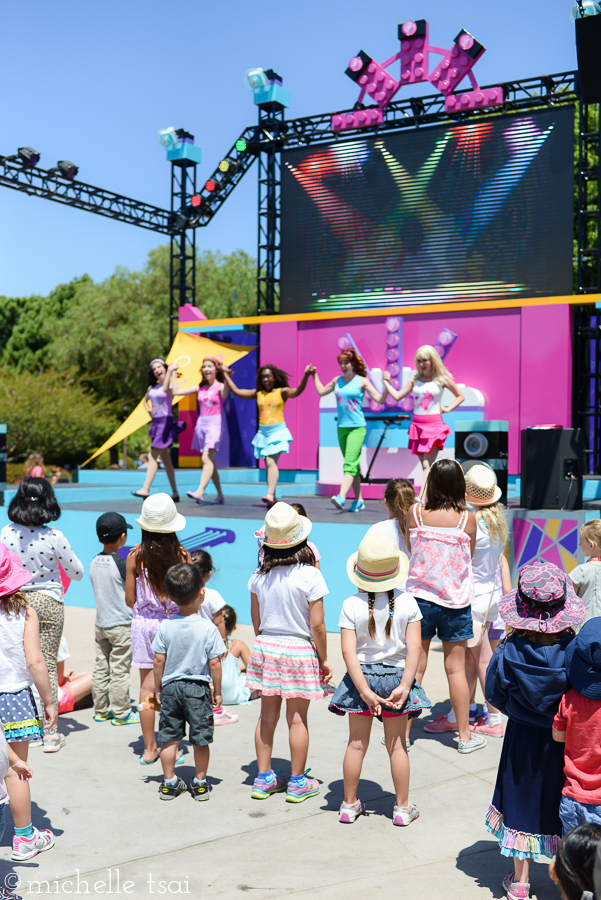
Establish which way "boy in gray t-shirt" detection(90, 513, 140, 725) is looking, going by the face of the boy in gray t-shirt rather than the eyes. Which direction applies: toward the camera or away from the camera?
away from the camera

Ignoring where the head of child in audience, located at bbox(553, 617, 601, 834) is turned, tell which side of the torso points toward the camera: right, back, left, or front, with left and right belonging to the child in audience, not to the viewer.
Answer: back

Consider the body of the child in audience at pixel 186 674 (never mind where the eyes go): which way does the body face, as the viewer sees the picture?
away from the camera

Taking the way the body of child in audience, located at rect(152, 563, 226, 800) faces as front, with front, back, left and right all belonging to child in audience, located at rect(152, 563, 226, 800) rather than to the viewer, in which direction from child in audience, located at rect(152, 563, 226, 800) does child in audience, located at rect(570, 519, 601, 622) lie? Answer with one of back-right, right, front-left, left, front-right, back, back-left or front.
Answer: right

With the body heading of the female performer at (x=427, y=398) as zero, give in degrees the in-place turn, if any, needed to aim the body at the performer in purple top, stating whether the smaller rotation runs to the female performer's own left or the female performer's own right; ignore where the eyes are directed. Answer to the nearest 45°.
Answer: approximately 45° to the female performer's own right

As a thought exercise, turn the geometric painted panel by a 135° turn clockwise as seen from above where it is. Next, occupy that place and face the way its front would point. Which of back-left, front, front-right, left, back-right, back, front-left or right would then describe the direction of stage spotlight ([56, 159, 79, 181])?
front

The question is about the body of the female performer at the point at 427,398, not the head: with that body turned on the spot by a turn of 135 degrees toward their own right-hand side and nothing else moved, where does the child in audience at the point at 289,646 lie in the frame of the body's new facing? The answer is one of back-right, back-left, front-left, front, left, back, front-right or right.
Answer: back

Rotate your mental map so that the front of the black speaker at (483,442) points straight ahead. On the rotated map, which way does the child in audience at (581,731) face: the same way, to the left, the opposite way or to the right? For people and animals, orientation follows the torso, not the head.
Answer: the opposite way

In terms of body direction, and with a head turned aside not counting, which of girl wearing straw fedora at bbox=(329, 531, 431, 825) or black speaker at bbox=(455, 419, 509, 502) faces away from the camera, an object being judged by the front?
the girl wearing straw fedora

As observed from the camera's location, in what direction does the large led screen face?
facing the viewer and to the left of the viewer

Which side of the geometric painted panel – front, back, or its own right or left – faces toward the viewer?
front

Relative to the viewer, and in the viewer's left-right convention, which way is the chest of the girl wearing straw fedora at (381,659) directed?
facing away from the viewer

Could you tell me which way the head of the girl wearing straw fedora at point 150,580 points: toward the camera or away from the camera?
away from the camera

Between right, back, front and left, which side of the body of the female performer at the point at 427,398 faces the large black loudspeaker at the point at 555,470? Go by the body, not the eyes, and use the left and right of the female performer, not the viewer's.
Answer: left

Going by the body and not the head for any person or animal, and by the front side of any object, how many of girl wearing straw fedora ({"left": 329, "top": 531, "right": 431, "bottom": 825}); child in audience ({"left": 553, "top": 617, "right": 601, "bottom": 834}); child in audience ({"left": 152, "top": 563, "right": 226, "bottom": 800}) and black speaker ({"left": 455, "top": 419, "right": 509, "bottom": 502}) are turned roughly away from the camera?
3

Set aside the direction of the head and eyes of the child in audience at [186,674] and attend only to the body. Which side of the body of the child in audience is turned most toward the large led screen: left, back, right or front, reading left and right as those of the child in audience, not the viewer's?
front

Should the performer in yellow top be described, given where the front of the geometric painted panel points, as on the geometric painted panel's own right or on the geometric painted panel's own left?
on the geometric painted panel's own right

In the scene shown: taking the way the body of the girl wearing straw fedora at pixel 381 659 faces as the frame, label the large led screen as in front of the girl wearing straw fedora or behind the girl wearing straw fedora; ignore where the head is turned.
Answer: in front

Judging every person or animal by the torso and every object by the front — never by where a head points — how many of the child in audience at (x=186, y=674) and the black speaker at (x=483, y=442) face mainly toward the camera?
1
